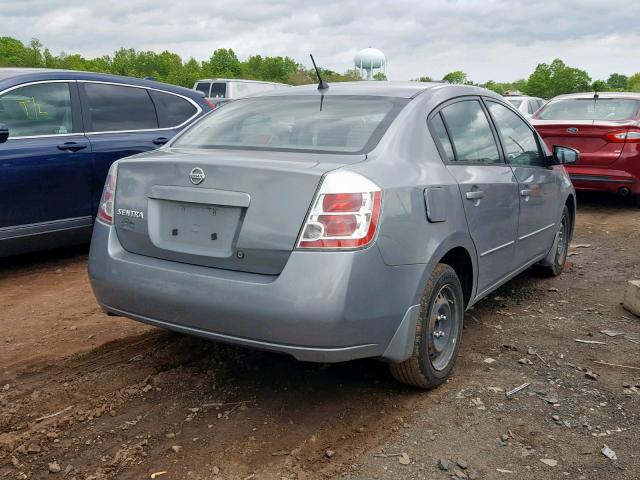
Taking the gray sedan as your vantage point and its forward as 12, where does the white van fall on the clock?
The white van is roughly at 10 o'clock from the gray sedan.

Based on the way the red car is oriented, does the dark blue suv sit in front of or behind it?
behind

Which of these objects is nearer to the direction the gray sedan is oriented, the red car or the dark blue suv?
the red car

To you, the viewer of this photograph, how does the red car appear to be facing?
facing away from the viewer and to the right of the viewer

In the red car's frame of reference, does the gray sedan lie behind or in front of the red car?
behind

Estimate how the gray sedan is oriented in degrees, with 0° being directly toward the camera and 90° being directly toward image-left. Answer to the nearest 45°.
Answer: approximately 225°

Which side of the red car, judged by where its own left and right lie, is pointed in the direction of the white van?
left

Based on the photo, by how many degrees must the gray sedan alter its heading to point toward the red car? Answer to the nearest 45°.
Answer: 0° — it already faces it

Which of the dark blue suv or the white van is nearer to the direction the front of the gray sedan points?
the white van

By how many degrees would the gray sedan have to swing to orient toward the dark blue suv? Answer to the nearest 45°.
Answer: approximately 90° to its left
